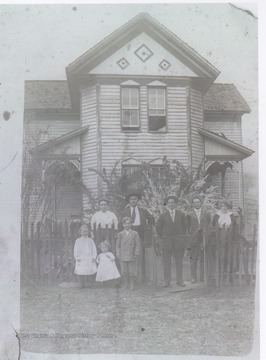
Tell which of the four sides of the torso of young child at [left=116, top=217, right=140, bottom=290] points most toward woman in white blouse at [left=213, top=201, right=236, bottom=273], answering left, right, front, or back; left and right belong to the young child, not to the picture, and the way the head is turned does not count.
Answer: left

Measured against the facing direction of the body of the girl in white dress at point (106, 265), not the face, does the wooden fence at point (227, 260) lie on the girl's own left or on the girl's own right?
on the girl's own left

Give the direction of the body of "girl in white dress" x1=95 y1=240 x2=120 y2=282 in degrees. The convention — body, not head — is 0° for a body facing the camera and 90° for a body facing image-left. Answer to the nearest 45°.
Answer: approximately 0°

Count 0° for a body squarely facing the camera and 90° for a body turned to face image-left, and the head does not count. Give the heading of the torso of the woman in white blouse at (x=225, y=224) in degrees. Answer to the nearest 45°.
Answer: approximately 0°

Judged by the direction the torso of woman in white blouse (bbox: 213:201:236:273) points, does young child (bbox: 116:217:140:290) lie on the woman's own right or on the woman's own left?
on the woman's own right

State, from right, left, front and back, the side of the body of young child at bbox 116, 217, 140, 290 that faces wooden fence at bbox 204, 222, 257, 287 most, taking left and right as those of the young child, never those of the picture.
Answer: left
